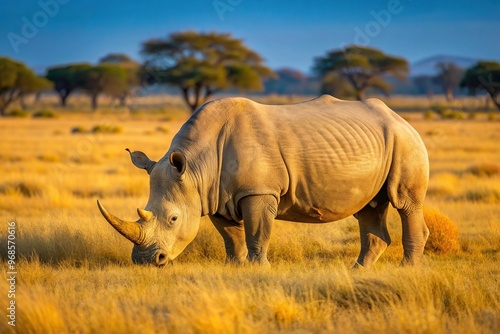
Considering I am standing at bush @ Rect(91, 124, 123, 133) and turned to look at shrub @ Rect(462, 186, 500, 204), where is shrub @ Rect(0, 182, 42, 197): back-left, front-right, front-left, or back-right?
front-right

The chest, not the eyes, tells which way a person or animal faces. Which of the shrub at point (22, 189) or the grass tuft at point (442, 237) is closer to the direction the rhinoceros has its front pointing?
the shrub

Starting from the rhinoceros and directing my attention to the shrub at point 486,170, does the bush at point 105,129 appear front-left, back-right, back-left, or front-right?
front-left

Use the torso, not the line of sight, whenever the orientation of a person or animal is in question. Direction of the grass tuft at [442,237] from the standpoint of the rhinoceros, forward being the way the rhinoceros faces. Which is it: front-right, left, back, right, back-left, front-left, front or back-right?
back-right

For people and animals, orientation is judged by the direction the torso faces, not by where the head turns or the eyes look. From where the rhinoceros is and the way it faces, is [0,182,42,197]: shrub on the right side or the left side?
on its right

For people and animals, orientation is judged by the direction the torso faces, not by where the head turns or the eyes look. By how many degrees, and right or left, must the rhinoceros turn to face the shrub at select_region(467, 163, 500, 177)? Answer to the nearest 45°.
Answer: approximately 135° to its right

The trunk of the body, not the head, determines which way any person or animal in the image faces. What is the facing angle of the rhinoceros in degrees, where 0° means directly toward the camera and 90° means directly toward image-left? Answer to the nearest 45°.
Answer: approximately 90°

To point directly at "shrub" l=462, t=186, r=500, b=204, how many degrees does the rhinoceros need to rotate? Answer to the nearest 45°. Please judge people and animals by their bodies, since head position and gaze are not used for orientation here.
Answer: approximately 135° to its right

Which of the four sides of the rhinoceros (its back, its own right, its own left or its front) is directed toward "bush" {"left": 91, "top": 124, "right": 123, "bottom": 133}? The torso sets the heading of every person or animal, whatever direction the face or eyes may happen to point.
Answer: right
